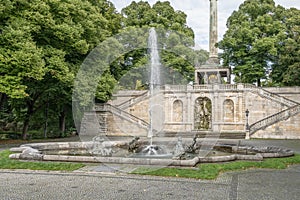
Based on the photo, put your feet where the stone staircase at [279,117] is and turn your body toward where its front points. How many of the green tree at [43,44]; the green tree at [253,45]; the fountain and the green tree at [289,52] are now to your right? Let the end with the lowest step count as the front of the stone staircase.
2

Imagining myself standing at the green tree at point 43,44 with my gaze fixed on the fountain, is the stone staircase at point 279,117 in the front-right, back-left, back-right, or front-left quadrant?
front-left

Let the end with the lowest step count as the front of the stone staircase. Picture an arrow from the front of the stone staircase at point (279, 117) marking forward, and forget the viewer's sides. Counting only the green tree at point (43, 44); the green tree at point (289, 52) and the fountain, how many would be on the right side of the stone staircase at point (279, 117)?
1

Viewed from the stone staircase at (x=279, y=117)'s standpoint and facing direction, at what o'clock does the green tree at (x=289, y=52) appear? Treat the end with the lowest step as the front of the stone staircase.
The green tree is roughly at 3 o'clock from the stone staircase.

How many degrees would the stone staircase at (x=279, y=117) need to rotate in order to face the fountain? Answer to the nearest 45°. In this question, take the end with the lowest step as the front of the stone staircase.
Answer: approximately 90° to its left

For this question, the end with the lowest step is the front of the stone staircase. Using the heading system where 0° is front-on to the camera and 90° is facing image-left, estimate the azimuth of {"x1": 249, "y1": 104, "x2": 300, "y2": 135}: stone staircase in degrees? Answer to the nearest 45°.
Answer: approximately 90°

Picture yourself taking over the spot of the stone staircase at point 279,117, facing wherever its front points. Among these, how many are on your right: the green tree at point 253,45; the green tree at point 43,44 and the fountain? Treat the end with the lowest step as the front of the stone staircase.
1

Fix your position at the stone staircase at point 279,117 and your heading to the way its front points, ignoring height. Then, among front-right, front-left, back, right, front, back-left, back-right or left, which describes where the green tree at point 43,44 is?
front-left

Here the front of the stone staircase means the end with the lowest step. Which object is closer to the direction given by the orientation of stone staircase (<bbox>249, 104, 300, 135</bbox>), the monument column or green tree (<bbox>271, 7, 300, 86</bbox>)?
the monument column

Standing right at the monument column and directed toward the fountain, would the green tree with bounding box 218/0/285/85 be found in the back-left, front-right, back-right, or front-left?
back-left

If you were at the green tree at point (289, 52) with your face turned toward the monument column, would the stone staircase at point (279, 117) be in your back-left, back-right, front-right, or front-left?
front-left

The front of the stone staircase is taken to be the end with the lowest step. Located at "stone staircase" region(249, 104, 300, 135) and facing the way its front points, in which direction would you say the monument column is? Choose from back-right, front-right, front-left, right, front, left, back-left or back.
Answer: front-right
